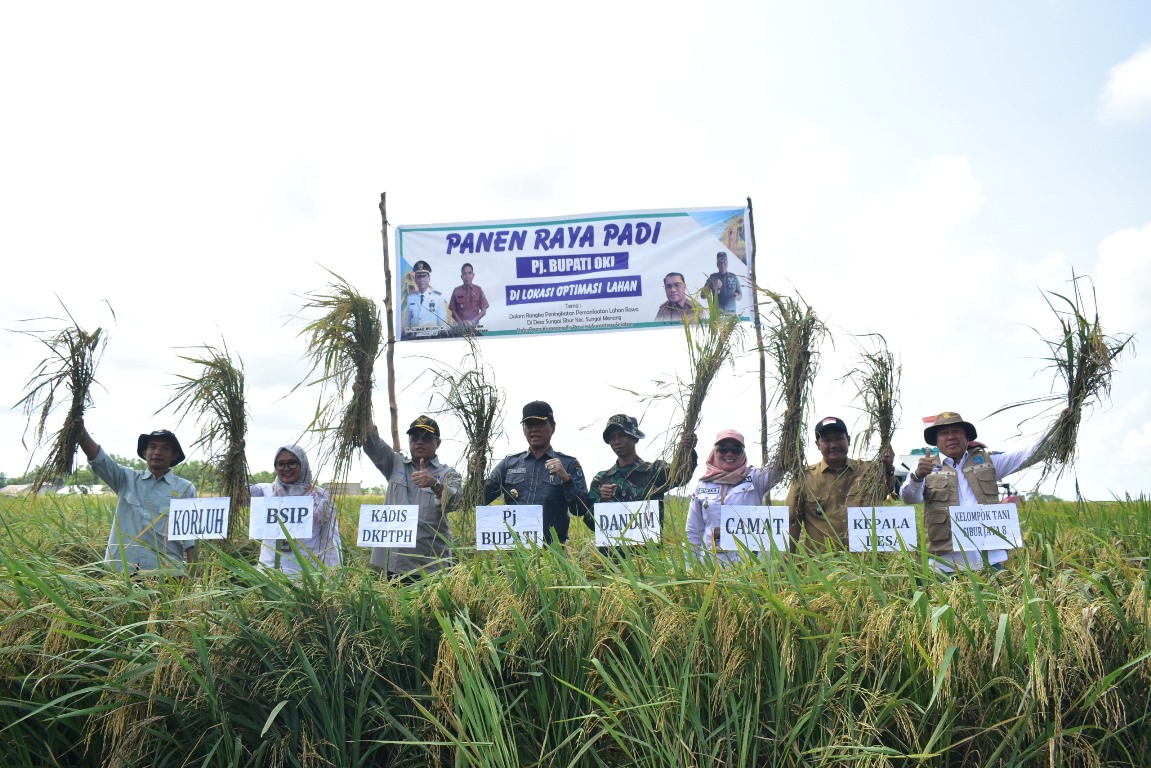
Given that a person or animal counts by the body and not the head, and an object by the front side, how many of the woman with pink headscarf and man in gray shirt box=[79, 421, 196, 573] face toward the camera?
2

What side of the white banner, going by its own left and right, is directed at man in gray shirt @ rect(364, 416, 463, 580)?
front

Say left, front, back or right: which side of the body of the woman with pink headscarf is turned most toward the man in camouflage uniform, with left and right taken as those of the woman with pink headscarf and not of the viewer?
right

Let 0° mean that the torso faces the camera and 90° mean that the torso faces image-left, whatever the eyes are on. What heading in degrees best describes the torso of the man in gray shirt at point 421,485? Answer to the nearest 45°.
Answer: approximately 0°

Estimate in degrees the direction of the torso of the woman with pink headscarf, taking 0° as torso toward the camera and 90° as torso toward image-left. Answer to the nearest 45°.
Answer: approximately 0°

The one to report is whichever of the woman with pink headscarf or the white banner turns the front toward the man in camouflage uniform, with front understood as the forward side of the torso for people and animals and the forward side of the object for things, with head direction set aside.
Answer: the white banner

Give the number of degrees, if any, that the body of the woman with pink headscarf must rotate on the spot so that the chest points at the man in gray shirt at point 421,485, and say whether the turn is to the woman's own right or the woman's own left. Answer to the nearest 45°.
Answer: approximately 90° to the woman's own right
